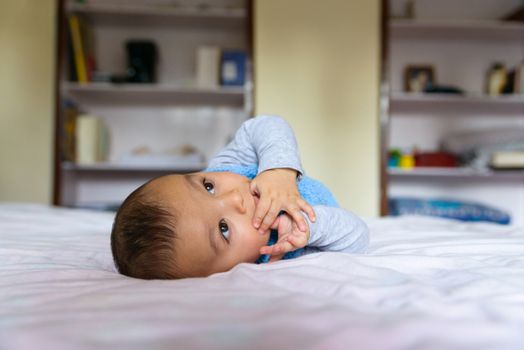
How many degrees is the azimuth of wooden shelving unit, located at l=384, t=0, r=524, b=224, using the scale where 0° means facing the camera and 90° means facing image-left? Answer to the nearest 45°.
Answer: approximately 0°

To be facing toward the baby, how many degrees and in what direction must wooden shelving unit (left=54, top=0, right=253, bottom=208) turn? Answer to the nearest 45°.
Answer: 0° — it already faces them

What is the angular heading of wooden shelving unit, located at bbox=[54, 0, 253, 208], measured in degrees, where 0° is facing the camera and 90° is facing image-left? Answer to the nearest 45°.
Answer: approximately 0°

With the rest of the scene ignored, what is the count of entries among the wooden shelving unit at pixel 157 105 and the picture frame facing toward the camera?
2

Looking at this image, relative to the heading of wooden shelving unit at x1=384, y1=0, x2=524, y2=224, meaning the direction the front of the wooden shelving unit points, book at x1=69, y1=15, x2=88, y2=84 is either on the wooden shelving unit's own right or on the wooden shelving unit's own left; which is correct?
on the wooden shelving unit's own right
